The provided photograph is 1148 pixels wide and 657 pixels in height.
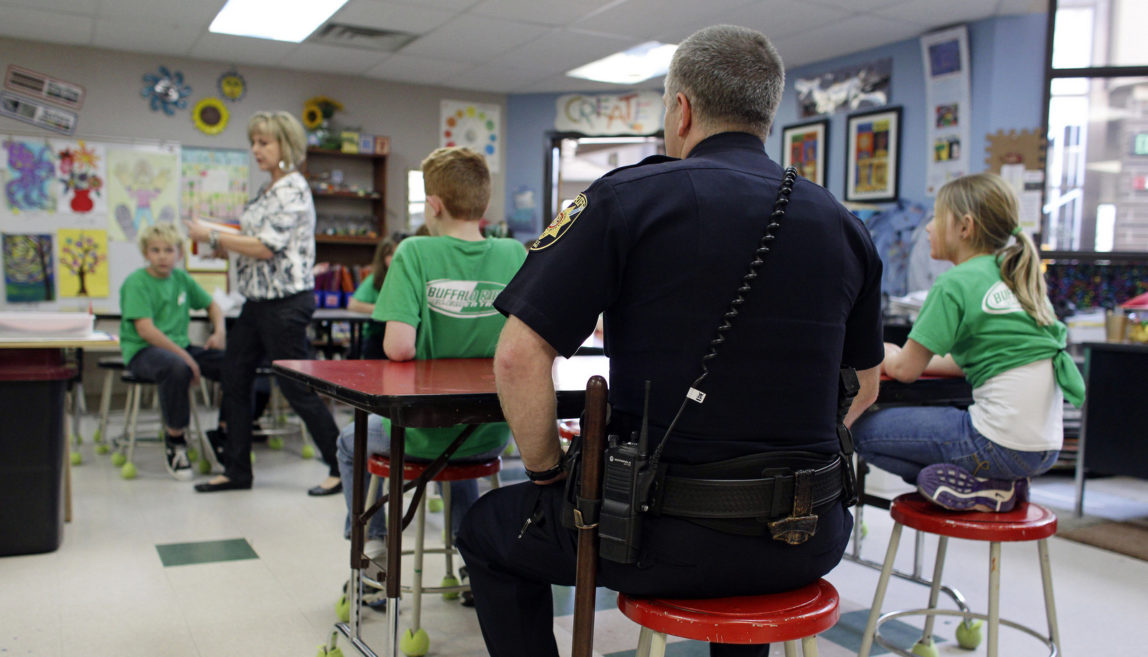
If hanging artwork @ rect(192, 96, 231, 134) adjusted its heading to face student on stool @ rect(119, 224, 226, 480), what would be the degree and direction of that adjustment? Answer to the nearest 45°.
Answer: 0° — it already faces them

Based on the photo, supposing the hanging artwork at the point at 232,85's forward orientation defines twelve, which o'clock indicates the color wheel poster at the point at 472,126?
The color wheel poster is roughly at 9 o'clock from the hanging artwork.

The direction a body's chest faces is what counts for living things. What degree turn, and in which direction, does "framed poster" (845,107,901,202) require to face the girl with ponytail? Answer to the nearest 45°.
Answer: approximately 45° to its left

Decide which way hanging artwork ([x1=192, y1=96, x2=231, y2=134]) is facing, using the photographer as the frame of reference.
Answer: facing the viewer

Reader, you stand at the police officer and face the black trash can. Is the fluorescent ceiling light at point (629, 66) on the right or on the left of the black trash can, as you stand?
right

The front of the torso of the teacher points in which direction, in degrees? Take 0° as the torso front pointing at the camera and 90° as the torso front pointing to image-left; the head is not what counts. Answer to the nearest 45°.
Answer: approximately 90°

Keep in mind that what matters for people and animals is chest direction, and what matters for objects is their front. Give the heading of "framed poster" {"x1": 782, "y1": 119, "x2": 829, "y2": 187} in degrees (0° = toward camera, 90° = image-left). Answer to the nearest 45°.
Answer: approximately 45°

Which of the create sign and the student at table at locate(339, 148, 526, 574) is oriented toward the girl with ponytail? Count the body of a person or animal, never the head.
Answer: the create sign

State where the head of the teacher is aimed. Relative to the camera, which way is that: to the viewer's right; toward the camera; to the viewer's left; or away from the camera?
to the viewer's left

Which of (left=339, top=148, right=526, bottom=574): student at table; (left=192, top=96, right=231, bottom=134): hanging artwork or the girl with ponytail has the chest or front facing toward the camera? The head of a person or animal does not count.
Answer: the hanging artwork

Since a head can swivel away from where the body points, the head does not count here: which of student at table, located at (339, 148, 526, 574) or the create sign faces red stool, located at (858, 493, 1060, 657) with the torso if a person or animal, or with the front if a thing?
the create sign

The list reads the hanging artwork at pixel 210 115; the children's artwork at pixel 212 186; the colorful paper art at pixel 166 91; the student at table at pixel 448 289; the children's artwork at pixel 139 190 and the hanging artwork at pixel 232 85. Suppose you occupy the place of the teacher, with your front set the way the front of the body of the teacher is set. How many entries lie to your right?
5

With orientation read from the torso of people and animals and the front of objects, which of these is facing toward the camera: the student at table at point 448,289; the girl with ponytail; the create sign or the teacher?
the create sign

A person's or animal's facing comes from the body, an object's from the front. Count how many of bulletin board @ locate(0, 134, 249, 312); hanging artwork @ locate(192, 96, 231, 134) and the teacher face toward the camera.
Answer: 2

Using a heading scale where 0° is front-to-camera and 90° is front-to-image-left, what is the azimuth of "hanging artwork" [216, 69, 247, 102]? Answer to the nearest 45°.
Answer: approximately 0°

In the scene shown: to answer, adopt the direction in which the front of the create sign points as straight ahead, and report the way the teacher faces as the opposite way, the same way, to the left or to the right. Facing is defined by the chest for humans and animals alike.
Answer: to the right
